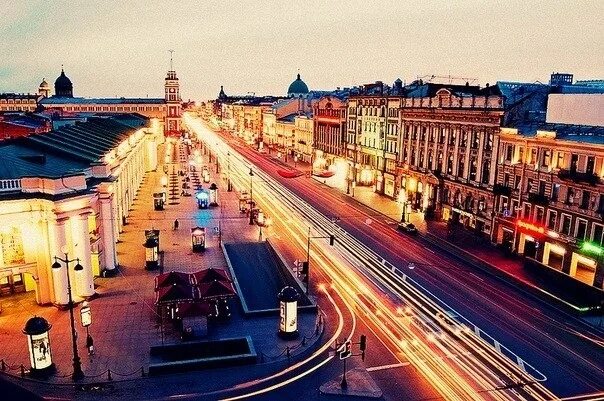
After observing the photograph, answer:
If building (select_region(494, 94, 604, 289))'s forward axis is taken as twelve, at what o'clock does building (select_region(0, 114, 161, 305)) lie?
building (select_region(0, 114, 161, 305)) is roughly at 12 o'clock from building (select_region(494, 94, 604, 289)).

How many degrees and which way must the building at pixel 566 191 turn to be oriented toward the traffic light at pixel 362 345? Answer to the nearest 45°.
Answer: approximately 45° to its left

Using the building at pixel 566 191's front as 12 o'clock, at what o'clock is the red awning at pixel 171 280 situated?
The red awning is roughly at 12 o'clock from the building.

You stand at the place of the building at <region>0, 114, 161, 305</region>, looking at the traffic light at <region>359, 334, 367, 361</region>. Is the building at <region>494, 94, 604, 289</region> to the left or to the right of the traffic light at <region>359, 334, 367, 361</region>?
left

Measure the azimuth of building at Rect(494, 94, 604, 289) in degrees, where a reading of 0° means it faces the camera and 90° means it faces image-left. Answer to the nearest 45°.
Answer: approximately 45°
